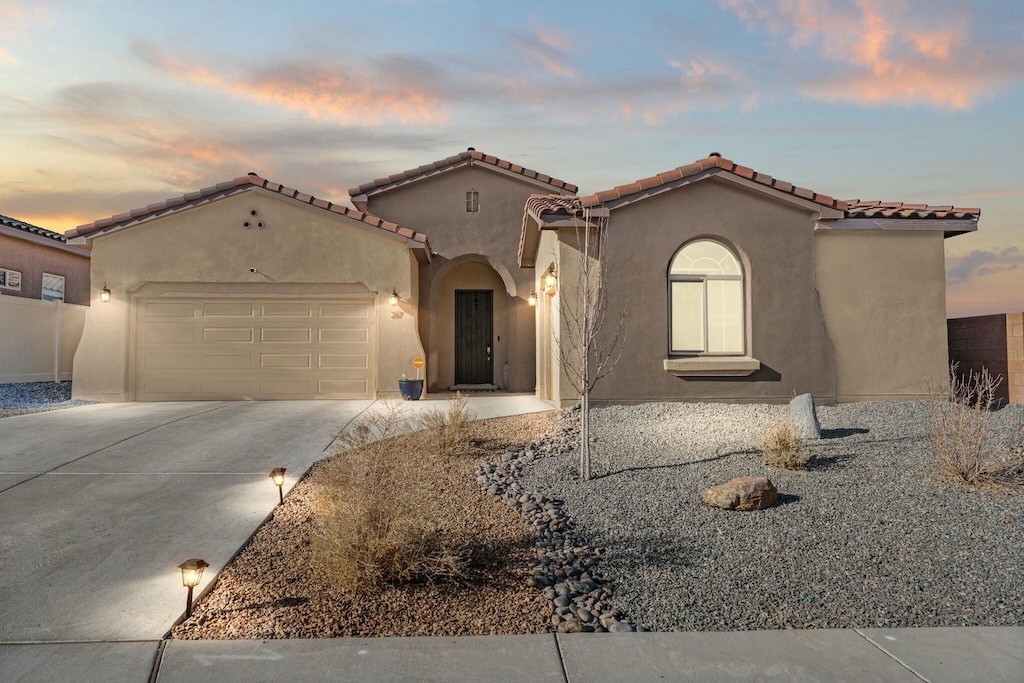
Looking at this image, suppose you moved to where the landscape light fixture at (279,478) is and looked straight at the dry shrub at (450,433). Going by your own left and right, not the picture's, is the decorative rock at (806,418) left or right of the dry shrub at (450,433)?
right

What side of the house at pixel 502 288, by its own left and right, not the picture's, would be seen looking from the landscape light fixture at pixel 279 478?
front

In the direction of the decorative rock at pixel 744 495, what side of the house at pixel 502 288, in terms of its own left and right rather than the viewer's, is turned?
front

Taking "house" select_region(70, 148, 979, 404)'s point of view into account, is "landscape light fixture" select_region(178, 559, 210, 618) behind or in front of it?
in front

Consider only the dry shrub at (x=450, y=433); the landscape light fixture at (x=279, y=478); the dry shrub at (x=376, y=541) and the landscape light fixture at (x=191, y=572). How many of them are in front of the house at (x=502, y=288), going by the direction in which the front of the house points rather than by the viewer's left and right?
4

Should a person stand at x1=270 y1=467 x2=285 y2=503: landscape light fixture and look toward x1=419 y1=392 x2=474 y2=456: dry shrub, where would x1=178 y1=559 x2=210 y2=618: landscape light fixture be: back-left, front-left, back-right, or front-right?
back-right

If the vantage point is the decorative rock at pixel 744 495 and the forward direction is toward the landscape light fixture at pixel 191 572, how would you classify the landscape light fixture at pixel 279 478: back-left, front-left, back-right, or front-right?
front-right

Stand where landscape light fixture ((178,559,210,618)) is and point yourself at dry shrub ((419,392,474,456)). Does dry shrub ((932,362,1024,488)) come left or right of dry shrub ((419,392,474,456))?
right

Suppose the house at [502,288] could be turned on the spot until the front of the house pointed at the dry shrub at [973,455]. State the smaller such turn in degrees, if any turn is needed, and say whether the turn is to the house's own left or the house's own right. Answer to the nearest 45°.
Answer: approximately 45° to the house's own left

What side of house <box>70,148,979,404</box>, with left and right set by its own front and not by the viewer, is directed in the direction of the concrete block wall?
left

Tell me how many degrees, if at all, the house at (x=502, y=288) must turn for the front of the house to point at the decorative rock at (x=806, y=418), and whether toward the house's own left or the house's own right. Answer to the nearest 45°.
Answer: approximately 45° to the house's own left

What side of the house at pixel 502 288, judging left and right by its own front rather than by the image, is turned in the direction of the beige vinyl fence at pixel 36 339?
right

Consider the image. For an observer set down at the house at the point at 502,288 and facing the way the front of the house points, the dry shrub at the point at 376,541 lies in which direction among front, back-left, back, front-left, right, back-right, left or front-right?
front

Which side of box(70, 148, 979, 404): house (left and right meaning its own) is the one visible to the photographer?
front

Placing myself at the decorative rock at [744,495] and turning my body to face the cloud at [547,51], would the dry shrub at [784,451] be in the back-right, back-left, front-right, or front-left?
front-right

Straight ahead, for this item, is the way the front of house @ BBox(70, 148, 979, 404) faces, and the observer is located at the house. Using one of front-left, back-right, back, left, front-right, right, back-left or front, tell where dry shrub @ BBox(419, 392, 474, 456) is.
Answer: front

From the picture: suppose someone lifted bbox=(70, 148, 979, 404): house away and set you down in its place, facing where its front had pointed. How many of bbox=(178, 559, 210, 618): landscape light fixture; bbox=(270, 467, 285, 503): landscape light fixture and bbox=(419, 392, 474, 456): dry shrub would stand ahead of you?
3
